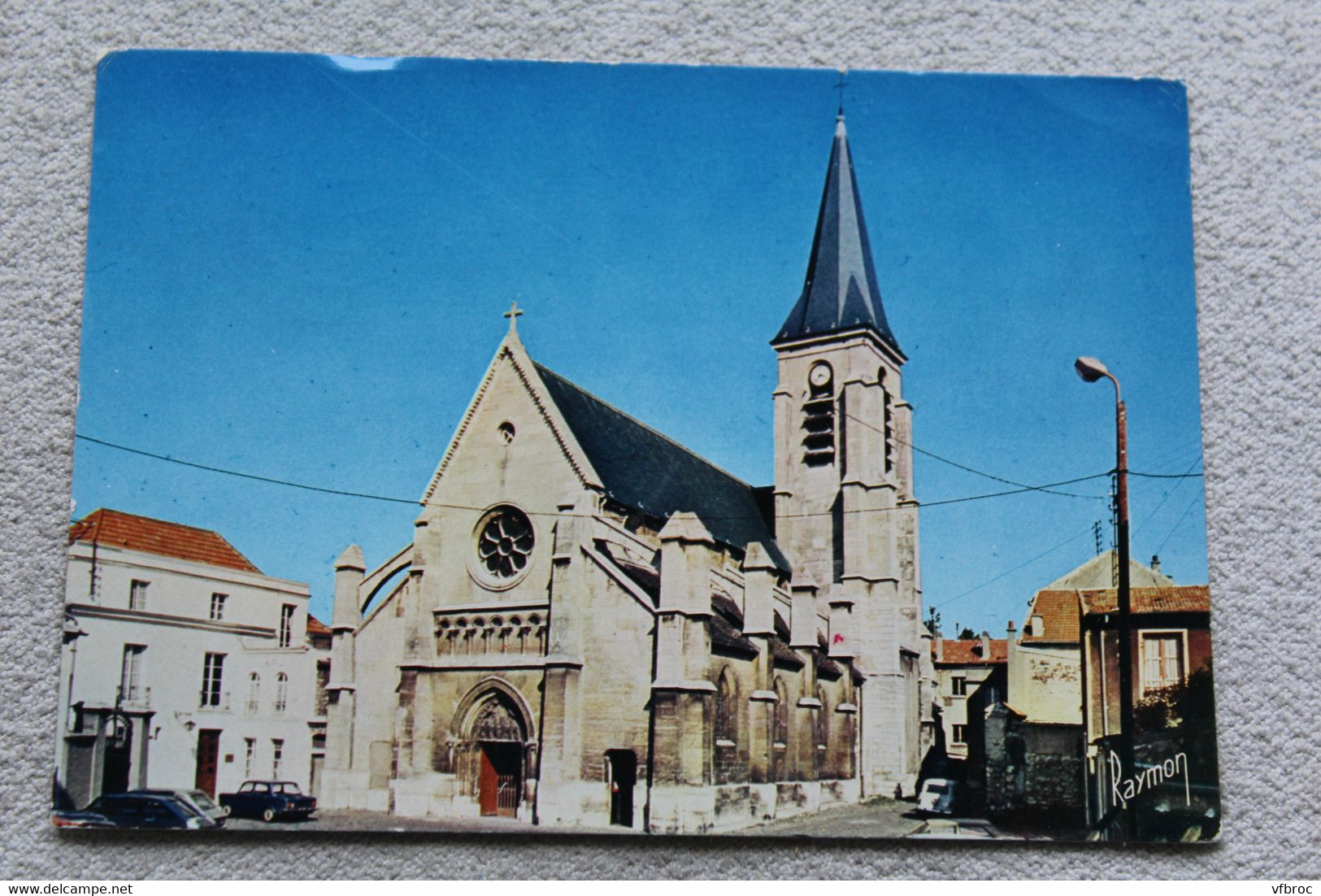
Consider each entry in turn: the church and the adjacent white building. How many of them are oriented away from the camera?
0
